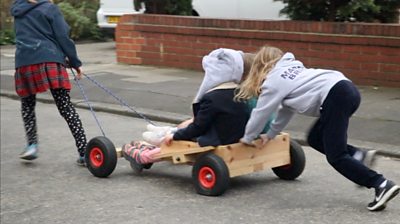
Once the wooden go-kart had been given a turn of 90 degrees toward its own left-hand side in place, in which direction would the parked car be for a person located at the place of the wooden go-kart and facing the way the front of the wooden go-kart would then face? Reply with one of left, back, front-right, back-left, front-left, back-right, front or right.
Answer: back-right

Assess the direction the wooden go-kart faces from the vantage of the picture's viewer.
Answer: facing away from the viewer and to the left of the viewer
